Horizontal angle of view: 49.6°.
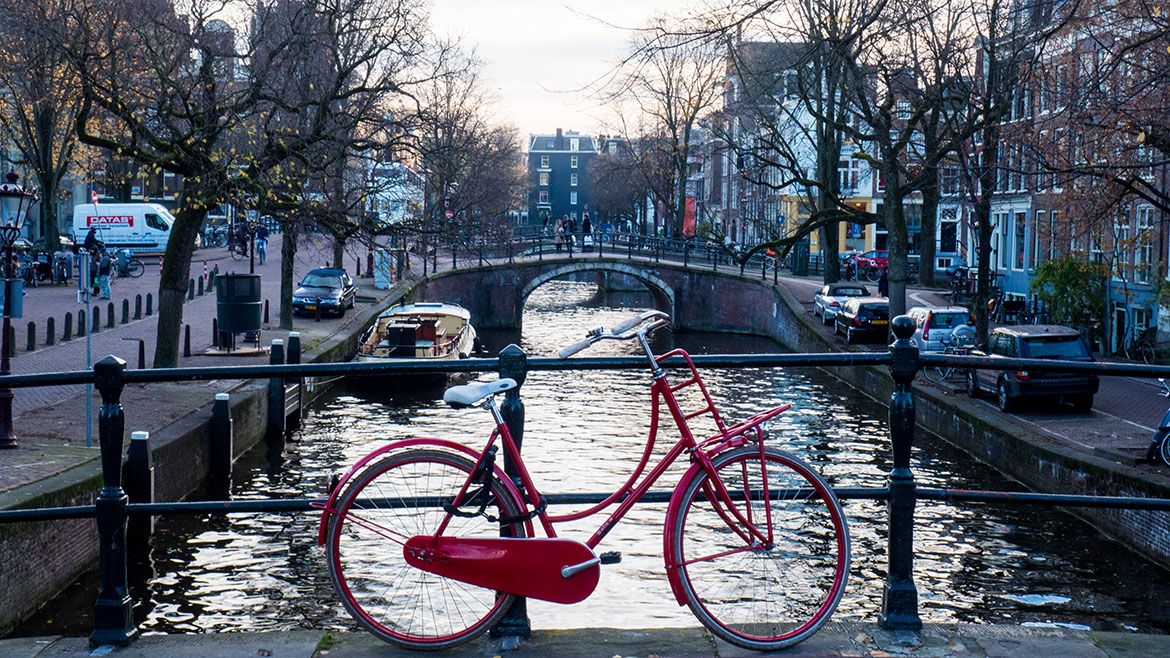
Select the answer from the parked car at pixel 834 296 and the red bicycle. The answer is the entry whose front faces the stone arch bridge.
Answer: the parked car

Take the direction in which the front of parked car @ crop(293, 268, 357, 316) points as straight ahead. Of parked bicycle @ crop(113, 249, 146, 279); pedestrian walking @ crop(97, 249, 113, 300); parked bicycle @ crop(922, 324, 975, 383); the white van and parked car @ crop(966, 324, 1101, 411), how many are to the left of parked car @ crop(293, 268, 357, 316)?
2

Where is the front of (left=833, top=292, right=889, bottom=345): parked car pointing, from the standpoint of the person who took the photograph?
facing away from the viewer and to the left of the viewer

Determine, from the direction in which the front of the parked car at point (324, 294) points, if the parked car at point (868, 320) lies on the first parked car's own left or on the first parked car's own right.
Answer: on the first parked car's own left

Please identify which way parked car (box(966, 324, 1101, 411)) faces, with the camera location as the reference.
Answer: facing away from the viewer and to the left of the viewer

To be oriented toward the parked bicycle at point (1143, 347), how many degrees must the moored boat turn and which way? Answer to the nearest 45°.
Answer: approximately 90° to its right

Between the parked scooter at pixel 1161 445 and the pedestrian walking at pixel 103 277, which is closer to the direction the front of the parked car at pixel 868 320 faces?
the pedestrian walking

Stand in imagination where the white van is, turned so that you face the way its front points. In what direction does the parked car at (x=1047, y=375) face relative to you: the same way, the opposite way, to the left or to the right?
to the left

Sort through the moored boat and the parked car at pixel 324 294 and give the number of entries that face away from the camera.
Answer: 1

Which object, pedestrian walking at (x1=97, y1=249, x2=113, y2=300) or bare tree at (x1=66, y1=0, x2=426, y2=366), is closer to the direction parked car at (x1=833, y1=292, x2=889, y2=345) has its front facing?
the pedestrian walking

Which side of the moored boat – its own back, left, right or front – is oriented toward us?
back

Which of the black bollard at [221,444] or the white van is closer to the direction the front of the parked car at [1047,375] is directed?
the white van

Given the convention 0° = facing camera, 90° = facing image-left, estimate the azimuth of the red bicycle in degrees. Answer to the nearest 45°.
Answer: approximately 270°

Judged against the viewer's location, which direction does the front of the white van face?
facing to the right of the viewer
